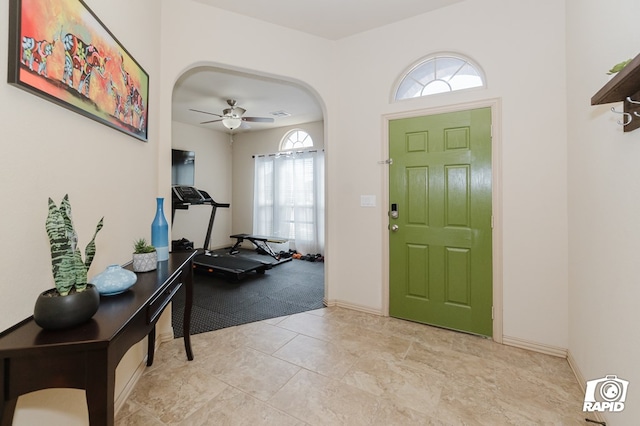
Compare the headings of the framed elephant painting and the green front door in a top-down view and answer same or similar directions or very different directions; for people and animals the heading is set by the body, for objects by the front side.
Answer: very different directions

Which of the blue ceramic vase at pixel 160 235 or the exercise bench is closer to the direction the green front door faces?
the blue ceramic vase

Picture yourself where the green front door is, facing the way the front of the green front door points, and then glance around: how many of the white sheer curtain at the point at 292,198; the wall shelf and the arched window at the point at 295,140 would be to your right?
2

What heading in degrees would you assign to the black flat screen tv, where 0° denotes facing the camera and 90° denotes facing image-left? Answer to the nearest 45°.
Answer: approximately 315°

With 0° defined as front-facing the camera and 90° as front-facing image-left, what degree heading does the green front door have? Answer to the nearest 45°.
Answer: approximately 45°

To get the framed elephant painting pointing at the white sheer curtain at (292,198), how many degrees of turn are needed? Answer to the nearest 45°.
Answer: approximately 90° to its left

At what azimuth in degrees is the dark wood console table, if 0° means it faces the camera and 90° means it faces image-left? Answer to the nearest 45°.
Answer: approximately 315°

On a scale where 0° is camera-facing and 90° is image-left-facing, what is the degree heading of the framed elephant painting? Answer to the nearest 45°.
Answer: approximately 315°

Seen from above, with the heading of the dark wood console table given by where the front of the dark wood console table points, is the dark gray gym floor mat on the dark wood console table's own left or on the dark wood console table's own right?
on the dark wood console table's own left
